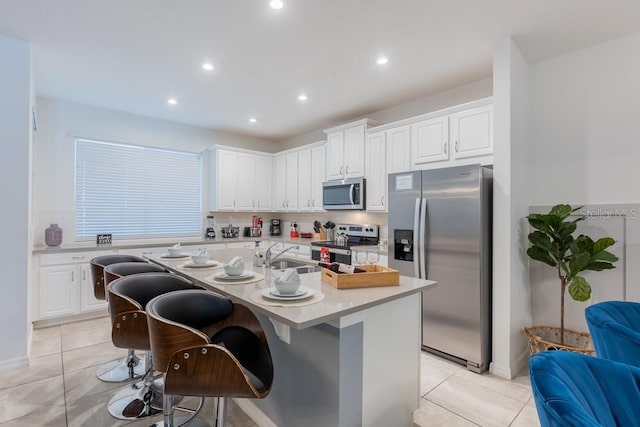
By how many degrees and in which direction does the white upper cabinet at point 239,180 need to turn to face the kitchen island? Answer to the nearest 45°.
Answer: approximately 45° to its right

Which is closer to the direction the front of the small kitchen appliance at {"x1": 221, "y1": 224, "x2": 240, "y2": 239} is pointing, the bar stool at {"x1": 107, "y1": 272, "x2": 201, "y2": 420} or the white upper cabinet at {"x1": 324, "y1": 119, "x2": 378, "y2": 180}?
the bar stool

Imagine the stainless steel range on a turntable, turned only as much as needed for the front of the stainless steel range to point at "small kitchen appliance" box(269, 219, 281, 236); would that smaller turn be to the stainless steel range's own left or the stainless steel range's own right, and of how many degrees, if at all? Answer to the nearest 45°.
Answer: approximately 90° to the stainless steel range's own right

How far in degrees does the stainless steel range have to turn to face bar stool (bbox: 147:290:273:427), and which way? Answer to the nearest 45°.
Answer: approximately 45° to its left

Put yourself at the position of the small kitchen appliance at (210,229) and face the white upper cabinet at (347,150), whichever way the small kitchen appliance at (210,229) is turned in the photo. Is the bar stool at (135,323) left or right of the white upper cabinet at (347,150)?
right

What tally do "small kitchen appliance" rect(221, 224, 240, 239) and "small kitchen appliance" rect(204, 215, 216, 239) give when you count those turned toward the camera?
2
